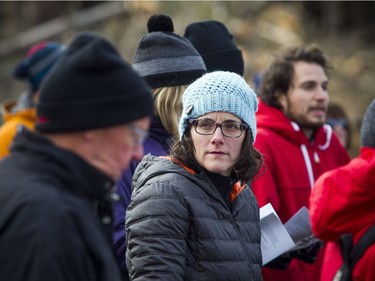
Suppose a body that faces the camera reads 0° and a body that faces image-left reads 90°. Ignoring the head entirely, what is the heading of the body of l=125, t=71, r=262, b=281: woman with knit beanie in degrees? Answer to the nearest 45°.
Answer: approximately 315°

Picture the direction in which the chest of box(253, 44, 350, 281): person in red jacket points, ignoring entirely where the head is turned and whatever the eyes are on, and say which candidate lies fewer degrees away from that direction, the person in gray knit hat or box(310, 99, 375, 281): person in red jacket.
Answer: the person in red jacket

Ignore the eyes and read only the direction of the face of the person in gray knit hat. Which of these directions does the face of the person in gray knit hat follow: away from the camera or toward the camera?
away from the camera

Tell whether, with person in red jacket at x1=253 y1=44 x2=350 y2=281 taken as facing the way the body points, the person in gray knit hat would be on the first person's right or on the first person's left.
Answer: on the first person's right

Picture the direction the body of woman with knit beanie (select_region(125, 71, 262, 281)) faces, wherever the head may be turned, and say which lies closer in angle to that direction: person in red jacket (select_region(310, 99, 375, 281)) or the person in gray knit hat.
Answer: the person in red jacket

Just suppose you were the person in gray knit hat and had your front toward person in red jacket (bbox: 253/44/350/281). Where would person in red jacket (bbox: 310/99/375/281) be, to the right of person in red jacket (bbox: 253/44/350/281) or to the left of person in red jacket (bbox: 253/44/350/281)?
right
